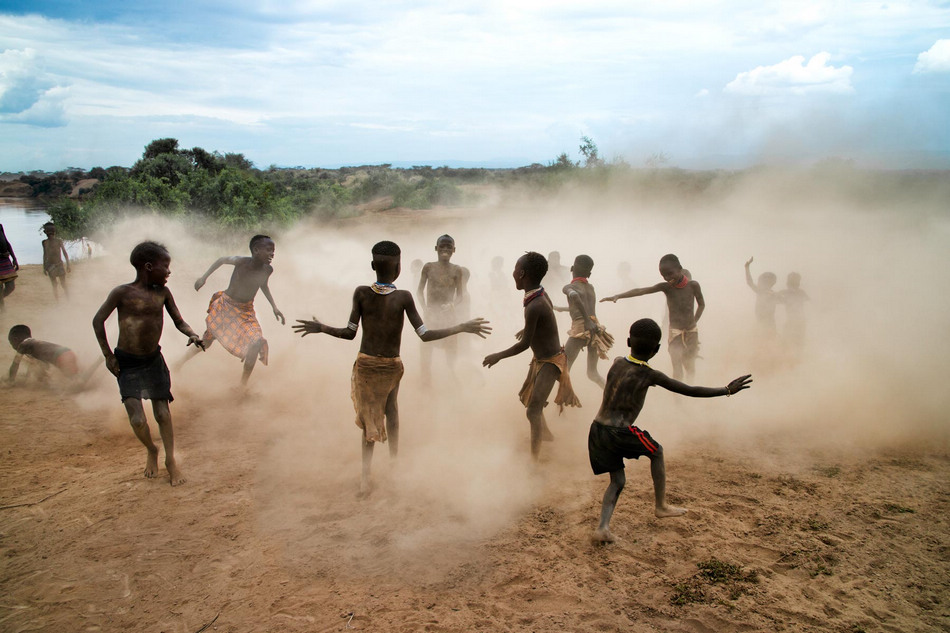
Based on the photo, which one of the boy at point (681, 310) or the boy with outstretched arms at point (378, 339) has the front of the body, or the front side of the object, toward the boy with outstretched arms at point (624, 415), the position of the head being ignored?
the boy

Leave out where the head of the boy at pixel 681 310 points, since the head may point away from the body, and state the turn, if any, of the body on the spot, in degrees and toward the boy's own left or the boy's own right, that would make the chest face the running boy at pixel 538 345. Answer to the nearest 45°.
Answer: approximately 45° to the boy's own right

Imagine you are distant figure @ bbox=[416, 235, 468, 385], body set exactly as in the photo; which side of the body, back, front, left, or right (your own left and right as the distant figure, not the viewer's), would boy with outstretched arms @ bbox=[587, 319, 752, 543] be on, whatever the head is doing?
front

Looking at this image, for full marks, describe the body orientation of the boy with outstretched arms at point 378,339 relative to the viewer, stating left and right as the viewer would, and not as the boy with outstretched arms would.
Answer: facing away from the viewer

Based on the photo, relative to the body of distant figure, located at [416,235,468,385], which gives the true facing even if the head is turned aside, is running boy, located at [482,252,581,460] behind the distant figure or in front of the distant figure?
in front

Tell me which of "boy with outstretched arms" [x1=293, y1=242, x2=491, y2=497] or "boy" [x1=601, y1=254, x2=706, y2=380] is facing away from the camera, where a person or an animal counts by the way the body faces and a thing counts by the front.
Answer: the boy with outstretched arms

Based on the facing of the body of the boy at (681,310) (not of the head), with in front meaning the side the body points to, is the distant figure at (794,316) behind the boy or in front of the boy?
behind

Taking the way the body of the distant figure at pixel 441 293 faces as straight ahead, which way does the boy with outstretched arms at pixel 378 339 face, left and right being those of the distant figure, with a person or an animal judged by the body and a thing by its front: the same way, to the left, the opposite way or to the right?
the opposite way

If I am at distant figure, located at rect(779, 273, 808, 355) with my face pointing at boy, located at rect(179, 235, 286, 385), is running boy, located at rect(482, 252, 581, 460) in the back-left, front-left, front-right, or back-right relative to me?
front-left

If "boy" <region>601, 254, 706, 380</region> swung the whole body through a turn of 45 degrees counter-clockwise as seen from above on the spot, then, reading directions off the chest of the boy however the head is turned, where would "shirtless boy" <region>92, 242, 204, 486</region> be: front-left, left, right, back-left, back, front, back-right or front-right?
right

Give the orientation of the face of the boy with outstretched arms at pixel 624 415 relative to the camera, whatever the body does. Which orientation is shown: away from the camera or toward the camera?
away from the camera

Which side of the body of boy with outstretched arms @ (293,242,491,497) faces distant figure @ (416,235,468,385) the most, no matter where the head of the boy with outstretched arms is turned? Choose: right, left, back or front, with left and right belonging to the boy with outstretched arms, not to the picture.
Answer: front

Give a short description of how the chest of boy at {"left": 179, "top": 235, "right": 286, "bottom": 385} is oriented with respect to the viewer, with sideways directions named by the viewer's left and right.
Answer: facing the viewer and to the right of the viewer

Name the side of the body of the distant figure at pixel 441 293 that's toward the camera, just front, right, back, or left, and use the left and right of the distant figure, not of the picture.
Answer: front

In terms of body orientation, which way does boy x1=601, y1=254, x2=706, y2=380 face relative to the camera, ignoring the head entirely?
toward the camera

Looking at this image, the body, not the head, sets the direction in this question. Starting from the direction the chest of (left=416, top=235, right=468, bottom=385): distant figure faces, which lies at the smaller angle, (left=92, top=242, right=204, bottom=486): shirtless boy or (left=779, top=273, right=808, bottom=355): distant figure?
the shirtless boy
